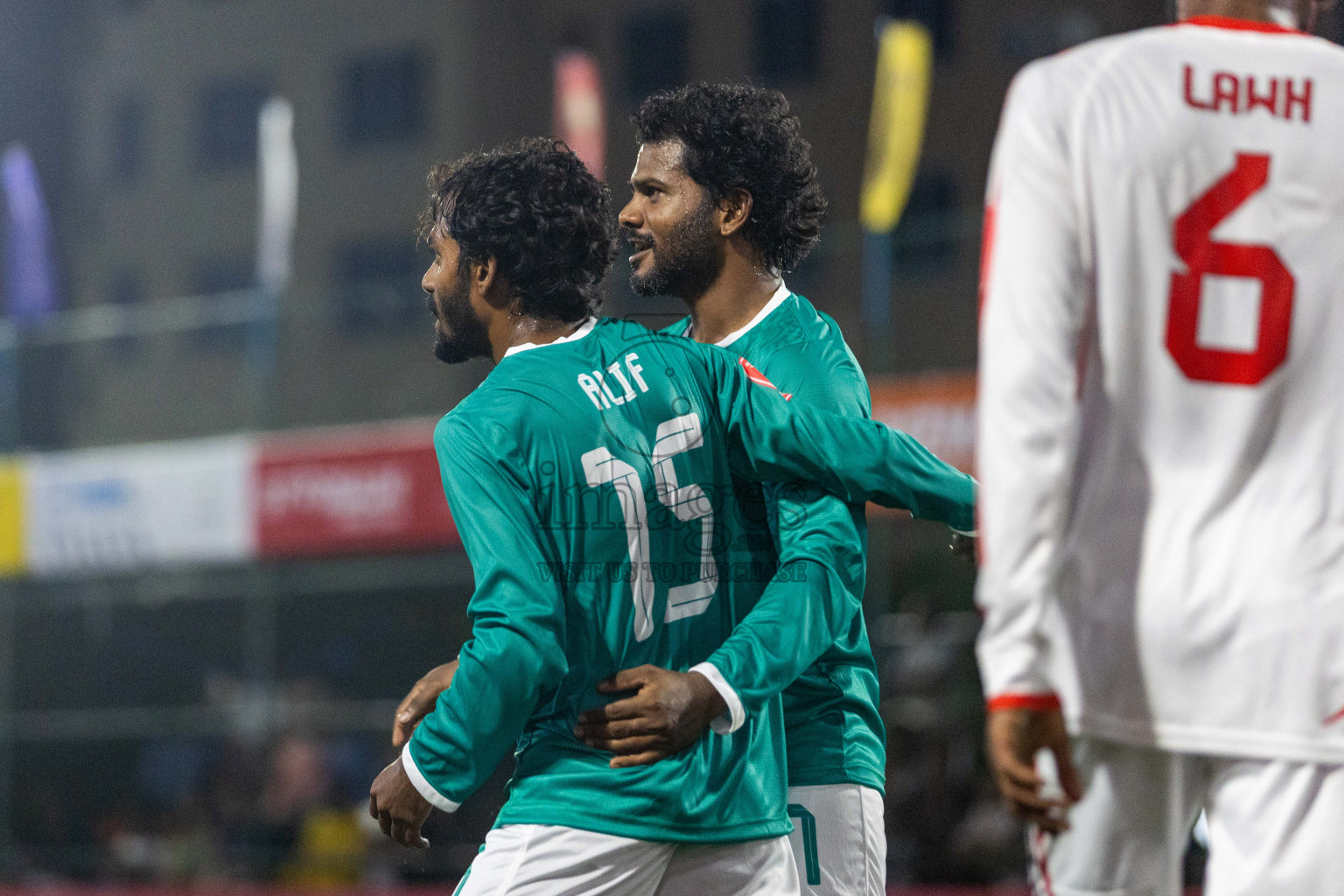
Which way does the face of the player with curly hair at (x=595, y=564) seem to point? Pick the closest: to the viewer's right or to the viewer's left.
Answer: to the viewer's left

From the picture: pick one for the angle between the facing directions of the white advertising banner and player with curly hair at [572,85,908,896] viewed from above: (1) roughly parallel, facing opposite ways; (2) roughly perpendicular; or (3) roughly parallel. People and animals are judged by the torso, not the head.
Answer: roughly perpendicular

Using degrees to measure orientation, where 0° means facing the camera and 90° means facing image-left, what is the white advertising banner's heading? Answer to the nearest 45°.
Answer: approximately 0°

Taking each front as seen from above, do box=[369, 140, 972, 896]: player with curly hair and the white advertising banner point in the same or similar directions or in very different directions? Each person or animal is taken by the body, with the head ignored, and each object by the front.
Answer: very different directions

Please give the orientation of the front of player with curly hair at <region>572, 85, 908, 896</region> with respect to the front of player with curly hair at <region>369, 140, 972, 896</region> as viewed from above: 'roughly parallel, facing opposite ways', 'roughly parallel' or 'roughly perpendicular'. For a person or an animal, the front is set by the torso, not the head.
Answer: roughly perpendicular

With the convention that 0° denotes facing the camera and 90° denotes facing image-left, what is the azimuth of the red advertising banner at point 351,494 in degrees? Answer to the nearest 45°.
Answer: approximately 0°

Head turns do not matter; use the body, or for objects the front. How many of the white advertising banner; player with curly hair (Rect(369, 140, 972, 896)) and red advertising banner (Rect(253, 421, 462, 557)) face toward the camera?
2

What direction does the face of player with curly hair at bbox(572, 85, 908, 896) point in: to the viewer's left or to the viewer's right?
to the viewer's left

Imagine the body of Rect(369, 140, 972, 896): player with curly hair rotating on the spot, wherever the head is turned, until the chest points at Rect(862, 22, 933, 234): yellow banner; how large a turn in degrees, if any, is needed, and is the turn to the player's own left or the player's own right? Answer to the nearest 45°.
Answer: approximately 45° to the player's own right

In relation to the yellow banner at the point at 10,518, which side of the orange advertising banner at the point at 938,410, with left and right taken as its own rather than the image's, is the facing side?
right

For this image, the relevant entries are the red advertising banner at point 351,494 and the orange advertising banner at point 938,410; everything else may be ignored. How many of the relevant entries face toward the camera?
2
